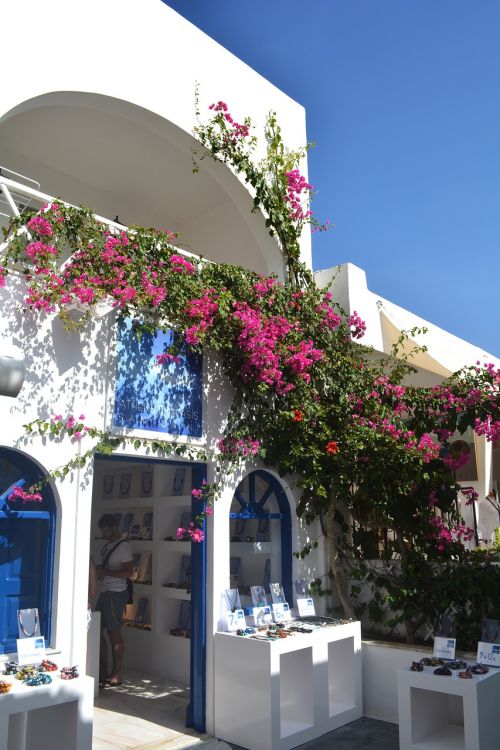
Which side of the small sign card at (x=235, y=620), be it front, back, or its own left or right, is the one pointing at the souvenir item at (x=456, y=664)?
left

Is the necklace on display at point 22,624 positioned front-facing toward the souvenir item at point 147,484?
no

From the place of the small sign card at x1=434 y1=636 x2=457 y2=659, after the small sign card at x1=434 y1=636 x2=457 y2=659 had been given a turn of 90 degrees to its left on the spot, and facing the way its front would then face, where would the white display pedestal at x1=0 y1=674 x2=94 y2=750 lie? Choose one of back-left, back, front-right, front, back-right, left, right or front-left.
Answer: back-right

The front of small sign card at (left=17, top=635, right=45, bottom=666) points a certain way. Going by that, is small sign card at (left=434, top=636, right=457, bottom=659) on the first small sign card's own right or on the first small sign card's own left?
on the first small sign card's own left

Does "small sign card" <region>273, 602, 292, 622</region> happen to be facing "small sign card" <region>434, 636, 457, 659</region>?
no

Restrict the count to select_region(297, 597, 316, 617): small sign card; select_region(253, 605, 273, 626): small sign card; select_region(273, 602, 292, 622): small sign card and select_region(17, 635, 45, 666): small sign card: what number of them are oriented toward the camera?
4

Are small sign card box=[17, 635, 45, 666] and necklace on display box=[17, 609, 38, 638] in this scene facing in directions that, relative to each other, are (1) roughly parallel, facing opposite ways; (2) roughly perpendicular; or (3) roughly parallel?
roughly parallel

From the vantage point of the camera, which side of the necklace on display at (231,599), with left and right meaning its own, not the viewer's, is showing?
front

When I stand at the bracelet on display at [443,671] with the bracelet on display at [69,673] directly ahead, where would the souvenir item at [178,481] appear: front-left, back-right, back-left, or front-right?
front-right

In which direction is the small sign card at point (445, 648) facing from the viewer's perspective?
toward the camera

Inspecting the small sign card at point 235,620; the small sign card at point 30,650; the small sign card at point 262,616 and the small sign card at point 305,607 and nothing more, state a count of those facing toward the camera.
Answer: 4

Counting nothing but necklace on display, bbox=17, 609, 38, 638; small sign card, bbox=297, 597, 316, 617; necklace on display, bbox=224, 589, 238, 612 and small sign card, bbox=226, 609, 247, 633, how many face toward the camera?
4

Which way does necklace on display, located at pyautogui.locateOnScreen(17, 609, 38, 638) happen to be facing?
toward the camera

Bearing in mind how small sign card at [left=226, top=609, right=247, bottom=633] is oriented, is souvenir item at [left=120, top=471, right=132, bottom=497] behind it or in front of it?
behind

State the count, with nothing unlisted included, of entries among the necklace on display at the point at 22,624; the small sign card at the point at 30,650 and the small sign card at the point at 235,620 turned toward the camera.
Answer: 3
